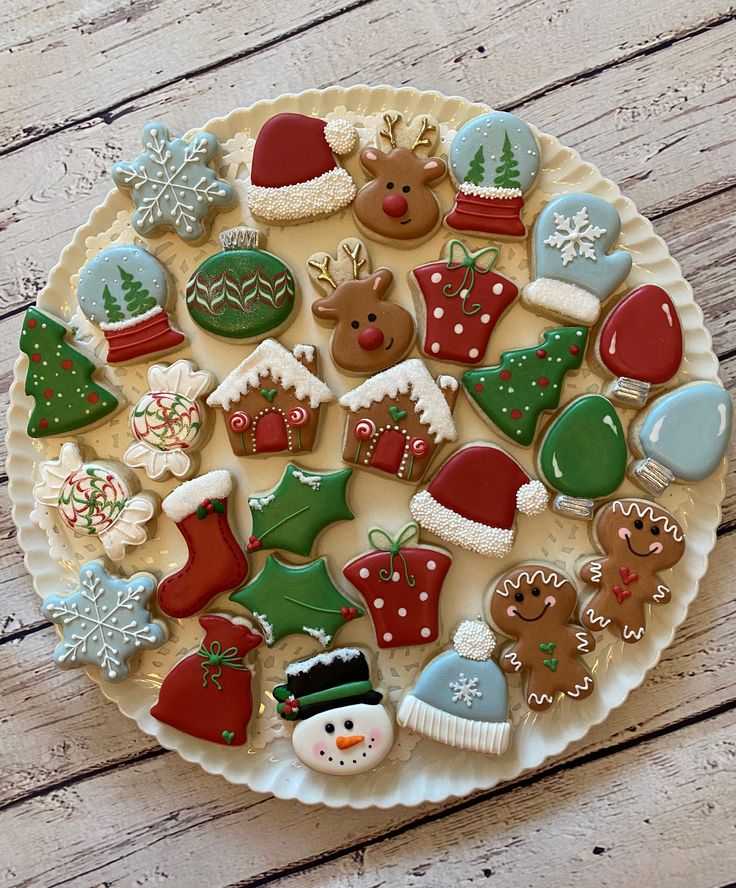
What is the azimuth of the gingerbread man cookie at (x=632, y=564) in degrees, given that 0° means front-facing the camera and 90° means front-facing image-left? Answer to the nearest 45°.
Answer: approximately 0°

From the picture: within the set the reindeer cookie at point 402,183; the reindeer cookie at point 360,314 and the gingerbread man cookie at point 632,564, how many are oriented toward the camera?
3
